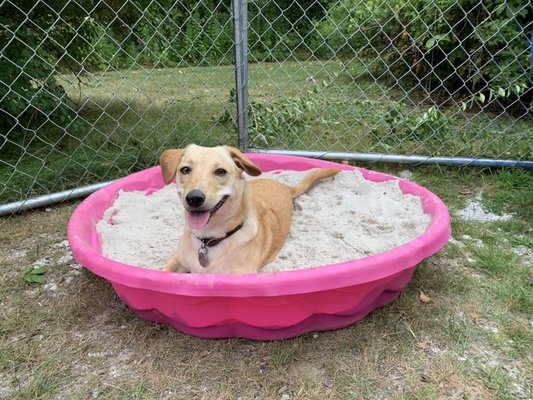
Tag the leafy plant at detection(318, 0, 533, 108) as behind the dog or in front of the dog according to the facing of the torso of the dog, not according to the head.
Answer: behind

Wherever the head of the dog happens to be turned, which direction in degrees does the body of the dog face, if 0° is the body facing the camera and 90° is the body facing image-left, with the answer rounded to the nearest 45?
approximately 45°
